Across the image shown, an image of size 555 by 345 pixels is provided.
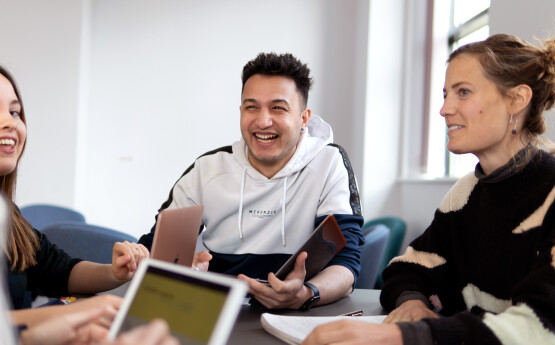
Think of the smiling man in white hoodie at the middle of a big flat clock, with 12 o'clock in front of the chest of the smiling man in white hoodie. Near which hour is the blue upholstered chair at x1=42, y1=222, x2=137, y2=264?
The blue upholstered chair is roughly at 4 o'clock from the smiling man in white hoodie.

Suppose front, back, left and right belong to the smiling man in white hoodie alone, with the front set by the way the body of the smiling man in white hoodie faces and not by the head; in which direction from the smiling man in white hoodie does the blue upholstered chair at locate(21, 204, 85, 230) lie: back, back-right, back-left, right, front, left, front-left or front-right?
back-right

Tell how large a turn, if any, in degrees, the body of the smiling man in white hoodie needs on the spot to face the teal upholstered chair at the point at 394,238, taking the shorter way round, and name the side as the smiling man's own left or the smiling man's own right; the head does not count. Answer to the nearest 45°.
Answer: approximately 135° to the smiling man's own left

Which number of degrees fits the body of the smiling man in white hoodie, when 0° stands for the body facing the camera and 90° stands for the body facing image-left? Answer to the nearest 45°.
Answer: approximately 0°

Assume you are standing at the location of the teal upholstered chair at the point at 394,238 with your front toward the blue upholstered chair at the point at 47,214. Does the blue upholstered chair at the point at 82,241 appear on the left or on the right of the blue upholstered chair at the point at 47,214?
left
